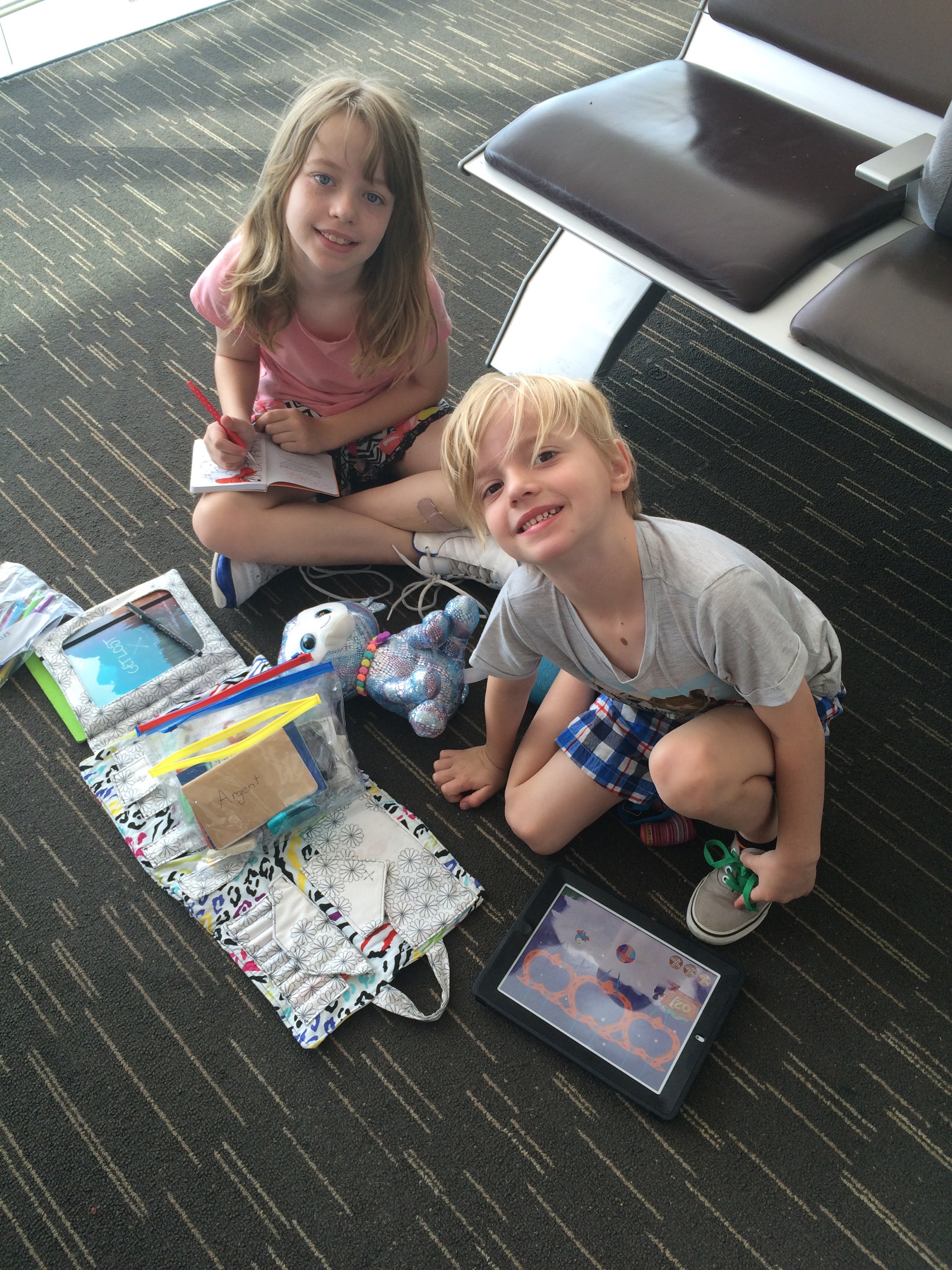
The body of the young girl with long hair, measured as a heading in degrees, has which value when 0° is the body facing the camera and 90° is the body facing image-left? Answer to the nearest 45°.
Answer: approximately 0°

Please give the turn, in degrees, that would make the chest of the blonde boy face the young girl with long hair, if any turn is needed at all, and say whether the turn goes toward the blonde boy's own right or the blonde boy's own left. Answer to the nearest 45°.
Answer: approximately 90° to the blonde boy's own right

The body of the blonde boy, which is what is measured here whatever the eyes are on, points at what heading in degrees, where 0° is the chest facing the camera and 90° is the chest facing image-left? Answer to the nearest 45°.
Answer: approximately 45°
